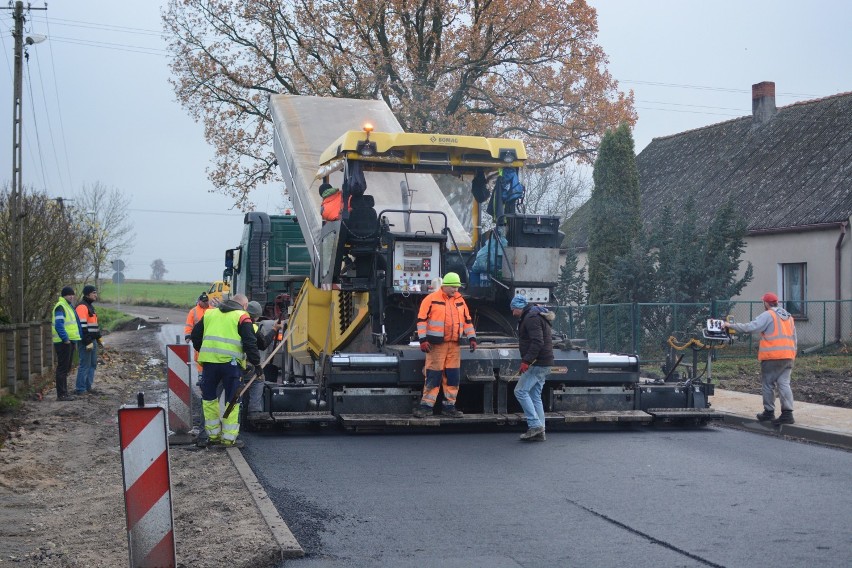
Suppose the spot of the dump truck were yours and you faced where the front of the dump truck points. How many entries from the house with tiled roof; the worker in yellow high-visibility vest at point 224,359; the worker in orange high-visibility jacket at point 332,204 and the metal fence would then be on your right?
2

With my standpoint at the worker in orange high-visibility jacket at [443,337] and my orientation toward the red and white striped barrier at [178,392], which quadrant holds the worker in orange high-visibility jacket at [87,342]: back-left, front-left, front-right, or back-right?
front-right

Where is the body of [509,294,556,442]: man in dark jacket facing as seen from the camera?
to the viewer's left

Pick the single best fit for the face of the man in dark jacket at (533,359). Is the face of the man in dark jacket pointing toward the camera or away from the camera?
toward the camera

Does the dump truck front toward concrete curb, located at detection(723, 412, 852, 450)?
no

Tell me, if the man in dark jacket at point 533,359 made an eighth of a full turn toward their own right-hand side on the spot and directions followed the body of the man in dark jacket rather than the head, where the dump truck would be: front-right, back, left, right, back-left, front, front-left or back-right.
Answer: front

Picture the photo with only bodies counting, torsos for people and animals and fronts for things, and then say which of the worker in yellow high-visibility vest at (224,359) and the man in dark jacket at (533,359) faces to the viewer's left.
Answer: the man in dark jacket

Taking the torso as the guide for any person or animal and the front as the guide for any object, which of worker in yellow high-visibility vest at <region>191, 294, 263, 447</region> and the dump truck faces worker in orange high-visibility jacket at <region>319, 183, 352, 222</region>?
the worker in yellow high-visibility vest

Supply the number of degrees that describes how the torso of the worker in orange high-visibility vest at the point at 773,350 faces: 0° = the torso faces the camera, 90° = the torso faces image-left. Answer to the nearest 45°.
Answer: approximately 135°

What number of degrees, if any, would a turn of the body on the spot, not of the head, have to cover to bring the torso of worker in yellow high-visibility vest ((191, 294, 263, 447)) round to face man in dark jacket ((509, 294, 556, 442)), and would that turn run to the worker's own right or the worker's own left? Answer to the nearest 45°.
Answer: approximately 45° to the worker's own right

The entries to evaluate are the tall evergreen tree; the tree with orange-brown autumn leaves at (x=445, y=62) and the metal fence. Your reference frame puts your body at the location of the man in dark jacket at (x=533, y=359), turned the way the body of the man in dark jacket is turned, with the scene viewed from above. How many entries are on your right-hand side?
3
